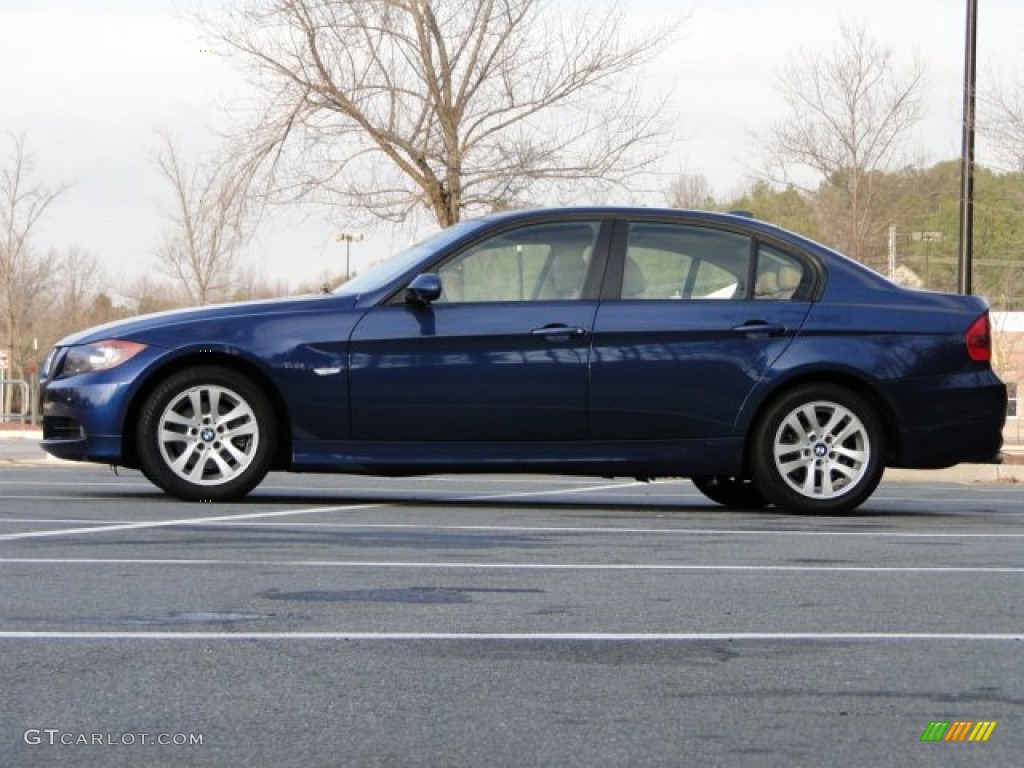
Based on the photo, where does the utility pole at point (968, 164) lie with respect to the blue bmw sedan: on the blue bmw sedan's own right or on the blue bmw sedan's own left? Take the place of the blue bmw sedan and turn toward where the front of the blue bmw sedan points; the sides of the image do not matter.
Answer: on the blue bmw sedan's own right

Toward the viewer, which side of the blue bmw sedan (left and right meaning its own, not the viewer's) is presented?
left
